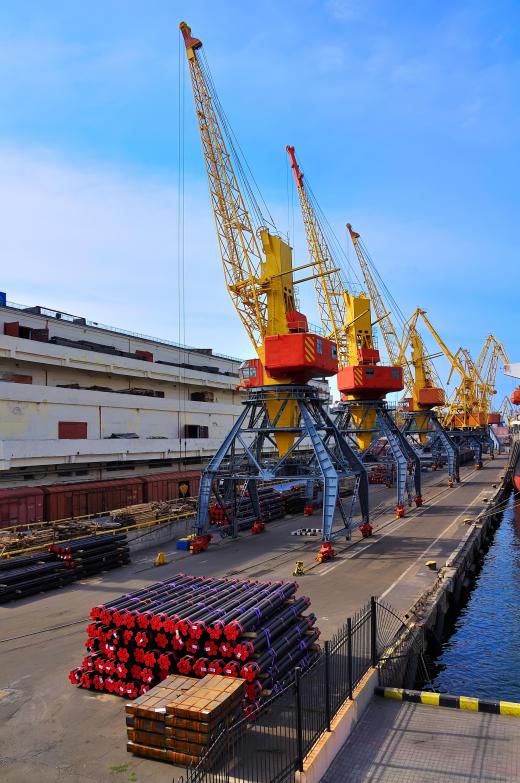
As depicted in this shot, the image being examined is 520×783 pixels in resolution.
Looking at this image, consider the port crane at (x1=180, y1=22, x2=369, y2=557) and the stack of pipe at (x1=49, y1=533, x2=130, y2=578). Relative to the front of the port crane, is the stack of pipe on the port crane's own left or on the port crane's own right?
on the port crane's own left

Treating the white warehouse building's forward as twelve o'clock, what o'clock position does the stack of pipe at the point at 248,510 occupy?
The stack of pipe is roughly at 11 o'clock from the white warehouse building.

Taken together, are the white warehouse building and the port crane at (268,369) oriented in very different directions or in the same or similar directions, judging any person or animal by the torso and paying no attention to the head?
very different directions

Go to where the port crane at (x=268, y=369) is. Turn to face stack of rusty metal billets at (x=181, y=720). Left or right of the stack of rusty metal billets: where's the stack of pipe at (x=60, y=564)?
right

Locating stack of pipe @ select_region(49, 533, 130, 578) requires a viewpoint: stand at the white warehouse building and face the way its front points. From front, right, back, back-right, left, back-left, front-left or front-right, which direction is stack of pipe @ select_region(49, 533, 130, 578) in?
front-right

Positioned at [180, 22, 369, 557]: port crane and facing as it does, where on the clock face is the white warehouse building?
The white warehouse building is roughly at 11 o'clock from the port crane.

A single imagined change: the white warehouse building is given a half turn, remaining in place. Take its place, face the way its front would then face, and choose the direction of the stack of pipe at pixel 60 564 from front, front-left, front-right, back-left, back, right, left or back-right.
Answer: back-left

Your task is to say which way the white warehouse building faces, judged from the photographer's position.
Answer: facing the viewer and to the right of the viewer
